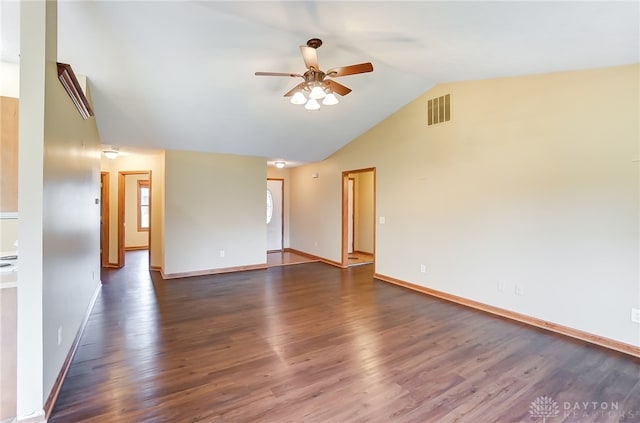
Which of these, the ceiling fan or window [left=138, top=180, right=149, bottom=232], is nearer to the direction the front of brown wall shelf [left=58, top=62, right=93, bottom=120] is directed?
the ceiling fan

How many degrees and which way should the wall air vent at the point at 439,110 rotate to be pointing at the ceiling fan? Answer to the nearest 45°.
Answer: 0° — it already faces it

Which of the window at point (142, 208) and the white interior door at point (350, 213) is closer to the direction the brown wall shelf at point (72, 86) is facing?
the white interior door

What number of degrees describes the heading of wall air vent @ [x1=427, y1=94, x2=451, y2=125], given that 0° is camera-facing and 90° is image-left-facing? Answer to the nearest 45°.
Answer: approximately 45°

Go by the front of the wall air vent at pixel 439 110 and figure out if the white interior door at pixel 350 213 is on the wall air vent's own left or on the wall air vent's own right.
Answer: on the wall air vent's own right

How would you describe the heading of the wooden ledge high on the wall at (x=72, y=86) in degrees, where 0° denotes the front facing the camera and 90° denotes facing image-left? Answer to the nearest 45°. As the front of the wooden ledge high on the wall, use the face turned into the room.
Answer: approximately 270°

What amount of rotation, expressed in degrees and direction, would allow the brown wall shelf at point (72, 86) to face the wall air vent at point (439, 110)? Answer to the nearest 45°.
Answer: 0° — it already faces it

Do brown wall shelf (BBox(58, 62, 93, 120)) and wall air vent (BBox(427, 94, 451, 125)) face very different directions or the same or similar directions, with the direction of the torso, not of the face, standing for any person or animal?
very different directions

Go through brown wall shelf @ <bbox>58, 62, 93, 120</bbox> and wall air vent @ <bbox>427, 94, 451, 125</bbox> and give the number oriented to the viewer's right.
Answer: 1

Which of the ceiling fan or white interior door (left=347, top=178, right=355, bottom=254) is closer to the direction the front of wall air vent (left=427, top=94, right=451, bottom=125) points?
the ceiling fan
